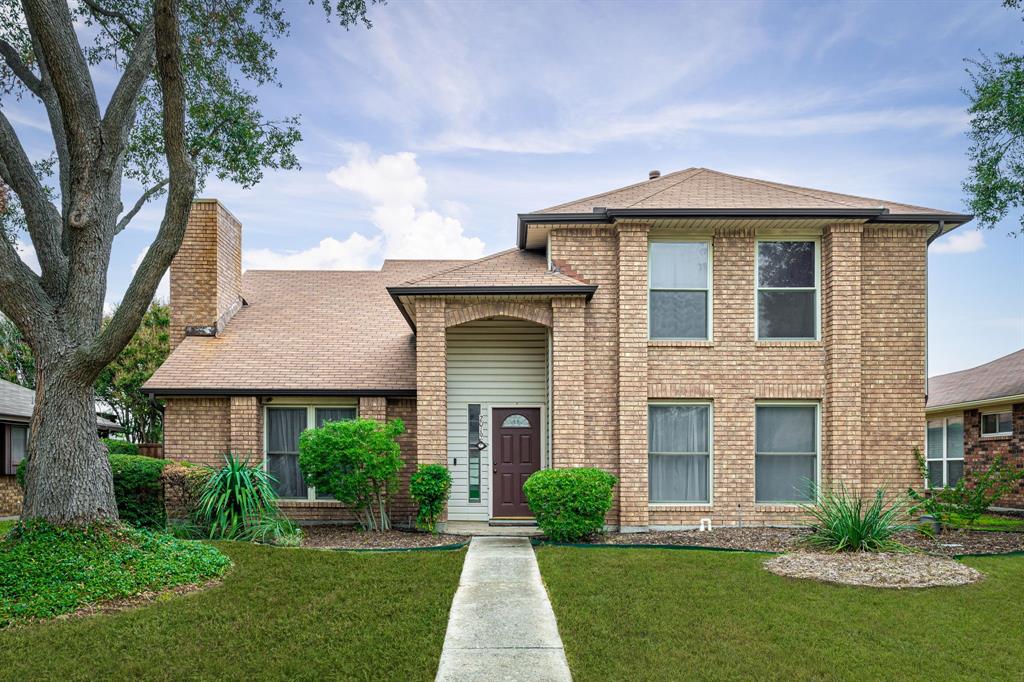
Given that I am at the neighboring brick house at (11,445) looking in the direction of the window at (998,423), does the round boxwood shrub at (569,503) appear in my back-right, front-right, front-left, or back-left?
front-right

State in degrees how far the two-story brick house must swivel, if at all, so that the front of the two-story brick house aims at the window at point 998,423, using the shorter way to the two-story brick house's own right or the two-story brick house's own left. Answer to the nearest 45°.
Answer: approximately 135° to the two-story brick house's own left

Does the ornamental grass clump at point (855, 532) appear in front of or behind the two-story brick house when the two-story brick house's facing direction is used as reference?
in front

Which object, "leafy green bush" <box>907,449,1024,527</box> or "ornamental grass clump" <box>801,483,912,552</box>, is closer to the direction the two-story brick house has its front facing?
the ornamental grass clump

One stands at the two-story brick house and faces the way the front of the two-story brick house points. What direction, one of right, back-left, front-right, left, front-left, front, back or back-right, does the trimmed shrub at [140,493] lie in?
right

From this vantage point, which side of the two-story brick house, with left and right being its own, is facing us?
front

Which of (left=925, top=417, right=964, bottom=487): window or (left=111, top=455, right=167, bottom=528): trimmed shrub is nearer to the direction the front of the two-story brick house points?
the trimmed shrub

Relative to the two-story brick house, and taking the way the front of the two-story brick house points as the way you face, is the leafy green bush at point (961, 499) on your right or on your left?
on your left
